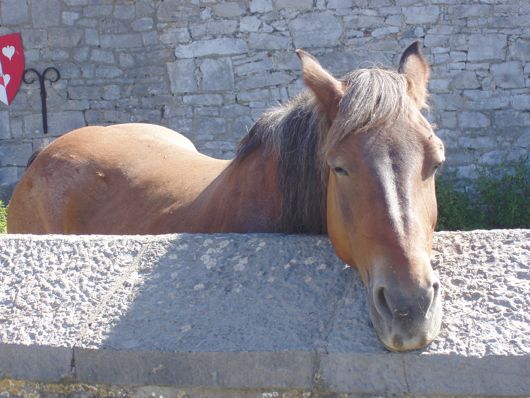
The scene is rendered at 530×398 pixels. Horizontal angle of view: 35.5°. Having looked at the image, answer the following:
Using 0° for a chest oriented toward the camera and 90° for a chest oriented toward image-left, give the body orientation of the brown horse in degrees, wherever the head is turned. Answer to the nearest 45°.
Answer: approximately 315°

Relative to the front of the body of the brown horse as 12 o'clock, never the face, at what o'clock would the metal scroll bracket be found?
The metal scroll bracket is roughly at 7 o'clock from the brown horse.

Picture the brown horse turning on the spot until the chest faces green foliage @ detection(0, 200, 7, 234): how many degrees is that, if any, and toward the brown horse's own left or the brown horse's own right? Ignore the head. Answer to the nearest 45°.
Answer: approximately 180°
